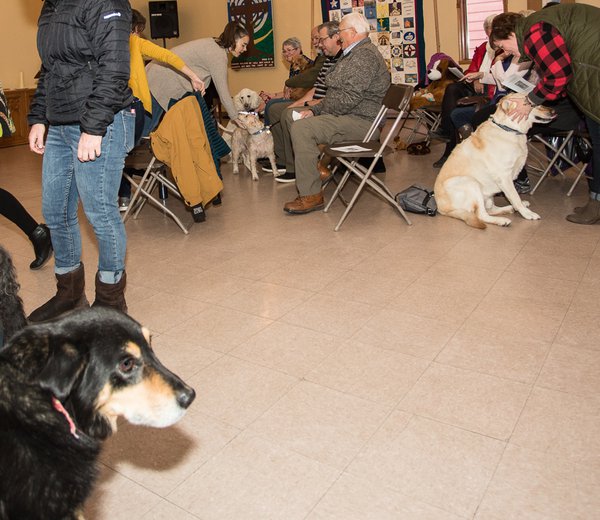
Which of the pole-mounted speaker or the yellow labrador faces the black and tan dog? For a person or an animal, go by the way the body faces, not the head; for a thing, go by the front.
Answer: the pole-mounted speaker

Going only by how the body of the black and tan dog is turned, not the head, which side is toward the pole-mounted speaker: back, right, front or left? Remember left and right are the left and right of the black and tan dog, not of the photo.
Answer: left

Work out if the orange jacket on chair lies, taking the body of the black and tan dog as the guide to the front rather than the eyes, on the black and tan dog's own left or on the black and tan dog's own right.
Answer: on the black and tan dog's own left

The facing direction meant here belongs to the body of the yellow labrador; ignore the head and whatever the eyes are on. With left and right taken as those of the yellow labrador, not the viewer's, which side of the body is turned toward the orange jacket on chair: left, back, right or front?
back

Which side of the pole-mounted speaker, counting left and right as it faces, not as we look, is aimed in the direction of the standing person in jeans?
front

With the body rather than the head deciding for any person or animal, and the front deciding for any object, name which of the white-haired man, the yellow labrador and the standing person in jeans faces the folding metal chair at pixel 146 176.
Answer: the white-haired man

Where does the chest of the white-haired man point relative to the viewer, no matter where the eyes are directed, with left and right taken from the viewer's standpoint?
facing to the left of the viewer

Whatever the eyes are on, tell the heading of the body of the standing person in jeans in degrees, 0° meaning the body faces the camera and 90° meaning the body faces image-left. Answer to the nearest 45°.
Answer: approximately 45°

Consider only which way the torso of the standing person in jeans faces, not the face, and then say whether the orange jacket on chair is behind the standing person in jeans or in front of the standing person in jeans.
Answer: behind

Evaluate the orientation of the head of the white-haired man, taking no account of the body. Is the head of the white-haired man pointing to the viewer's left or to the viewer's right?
to the viewer's left

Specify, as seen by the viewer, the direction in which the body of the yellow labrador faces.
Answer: to the viewer's right
